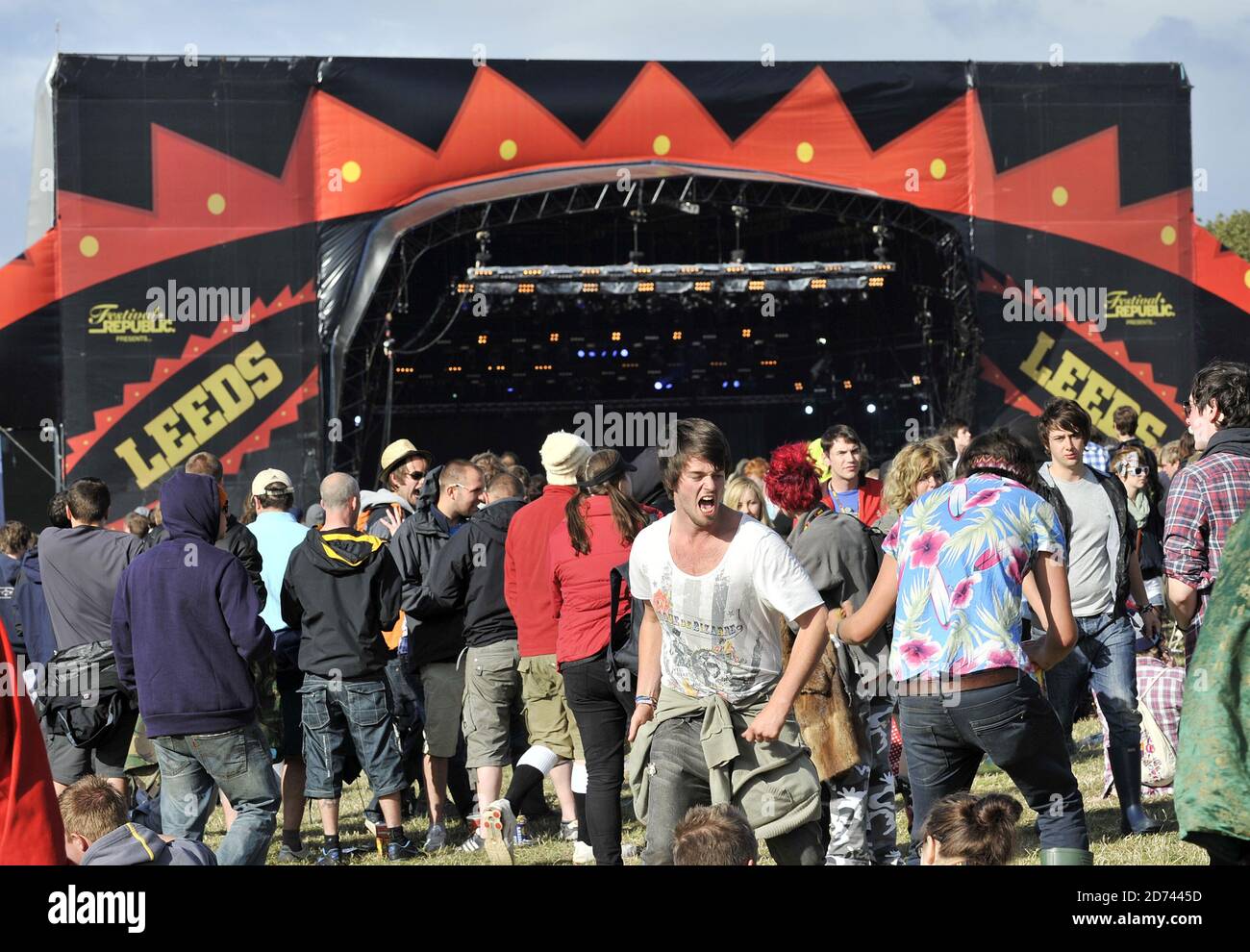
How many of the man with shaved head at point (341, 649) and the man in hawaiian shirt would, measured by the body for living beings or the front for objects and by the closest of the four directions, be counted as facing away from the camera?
2

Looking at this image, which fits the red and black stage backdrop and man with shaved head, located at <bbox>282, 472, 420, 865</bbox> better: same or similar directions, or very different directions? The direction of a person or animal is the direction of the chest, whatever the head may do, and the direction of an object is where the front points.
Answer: very different directions

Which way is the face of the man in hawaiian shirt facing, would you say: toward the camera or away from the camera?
away from the camera

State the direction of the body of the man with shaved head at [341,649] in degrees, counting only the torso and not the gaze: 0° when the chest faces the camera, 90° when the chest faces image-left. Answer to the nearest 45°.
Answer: approximately 180°

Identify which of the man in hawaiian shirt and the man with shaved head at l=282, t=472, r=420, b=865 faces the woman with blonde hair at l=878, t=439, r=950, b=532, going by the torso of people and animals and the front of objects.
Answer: the man in hawaiian shirt

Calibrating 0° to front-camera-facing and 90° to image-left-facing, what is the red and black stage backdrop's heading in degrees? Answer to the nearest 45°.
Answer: approximately 0°

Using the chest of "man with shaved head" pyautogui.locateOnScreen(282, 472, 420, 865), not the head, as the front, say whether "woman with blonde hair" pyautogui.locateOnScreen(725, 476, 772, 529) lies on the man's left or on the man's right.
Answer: on the man's right

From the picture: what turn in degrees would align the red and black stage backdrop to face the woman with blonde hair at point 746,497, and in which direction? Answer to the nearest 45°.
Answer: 0° — it already faces them

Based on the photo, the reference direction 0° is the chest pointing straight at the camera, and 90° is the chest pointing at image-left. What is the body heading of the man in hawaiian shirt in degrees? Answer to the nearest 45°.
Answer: approximately 180°

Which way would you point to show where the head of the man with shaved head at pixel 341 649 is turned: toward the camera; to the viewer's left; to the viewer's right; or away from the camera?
away from the camera

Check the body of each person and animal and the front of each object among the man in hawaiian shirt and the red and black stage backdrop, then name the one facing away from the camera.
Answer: the man in hawaiian shirt
